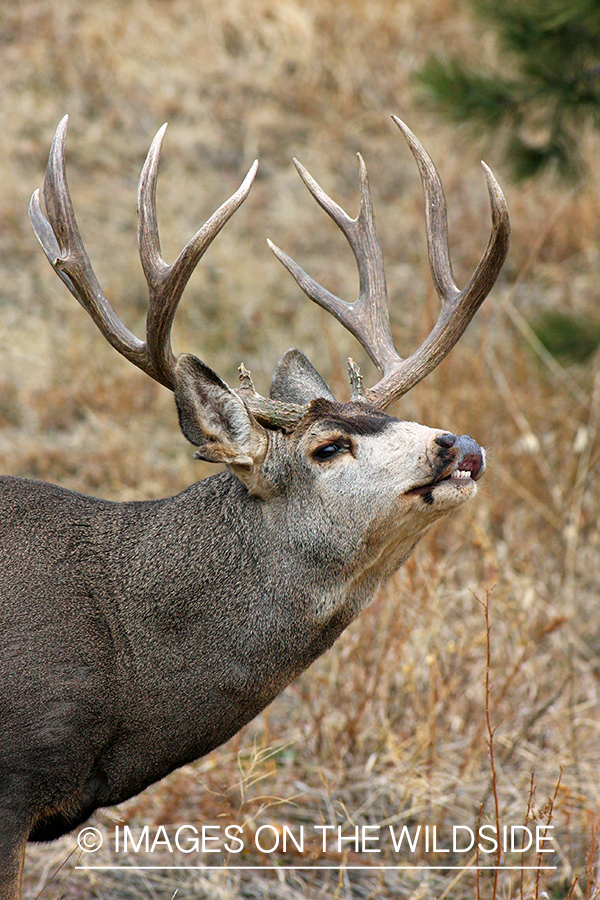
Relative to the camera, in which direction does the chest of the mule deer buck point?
to the viewer's right

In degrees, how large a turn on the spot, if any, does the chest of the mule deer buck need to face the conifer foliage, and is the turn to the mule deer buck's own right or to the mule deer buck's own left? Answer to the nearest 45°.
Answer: approximately 45° to the mule deer buck's own left
